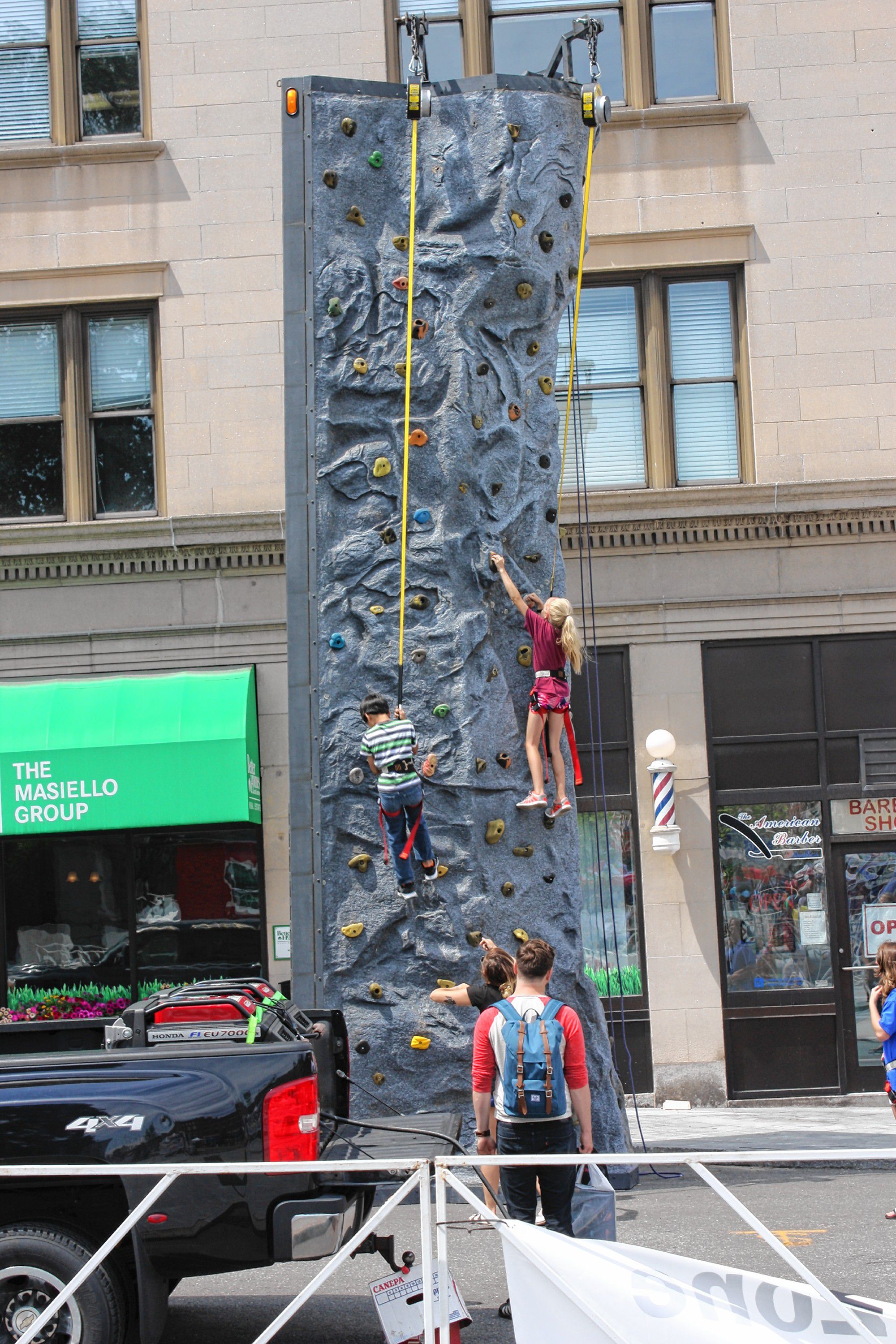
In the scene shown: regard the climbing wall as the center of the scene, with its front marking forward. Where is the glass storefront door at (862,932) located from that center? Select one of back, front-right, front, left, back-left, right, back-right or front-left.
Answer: back-left

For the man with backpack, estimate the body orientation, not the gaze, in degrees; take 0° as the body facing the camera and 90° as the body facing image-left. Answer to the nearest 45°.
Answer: approximately 180°

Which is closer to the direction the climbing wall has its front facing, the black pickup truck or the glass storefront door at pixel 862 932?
the black pickup truck

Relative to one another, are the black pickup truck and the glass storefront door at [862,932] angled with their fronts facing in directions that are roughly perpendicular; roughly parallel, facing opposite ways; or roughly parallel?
roughly perpendicular

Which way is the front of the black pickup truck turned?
to the viewer's left

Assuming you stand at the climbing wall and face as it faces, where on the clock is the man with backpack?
The man with backpack is roughly at 12 o'clock from the climbing wall.

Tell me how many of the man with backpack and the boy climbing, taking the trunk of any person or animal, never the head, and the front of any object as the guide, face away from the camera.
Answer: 2

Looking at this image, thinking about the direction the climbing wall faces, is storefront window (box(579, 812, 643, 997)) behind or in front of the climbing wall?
behind

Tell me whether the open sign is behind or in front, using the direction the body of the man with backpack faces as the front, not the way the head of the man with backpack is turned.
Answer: in front

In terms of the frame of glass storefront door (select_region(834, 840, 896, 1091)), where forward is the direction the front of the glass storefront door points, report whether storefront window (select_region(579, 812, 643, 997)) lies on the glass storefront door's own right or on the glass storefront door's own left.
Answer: on the glass storefront door's own right

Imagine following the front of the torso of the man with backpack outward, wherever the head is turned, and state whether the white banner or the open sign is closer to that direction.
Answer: the open sign

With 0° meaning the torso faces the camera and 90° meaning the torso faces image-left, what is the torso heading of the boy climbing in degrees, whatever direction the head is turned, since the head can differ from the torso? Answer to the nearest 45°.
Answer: approximately 180°

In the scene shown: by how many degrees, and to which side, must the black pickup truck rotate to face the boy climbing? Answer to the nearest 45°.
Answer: approximately 90° to its right

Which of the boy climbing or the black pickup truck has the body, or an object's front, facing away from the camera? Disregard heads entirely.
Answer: the boy climbing

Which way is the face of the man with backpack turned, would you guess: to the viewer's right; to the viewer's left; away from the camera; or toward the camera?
away from the camera
